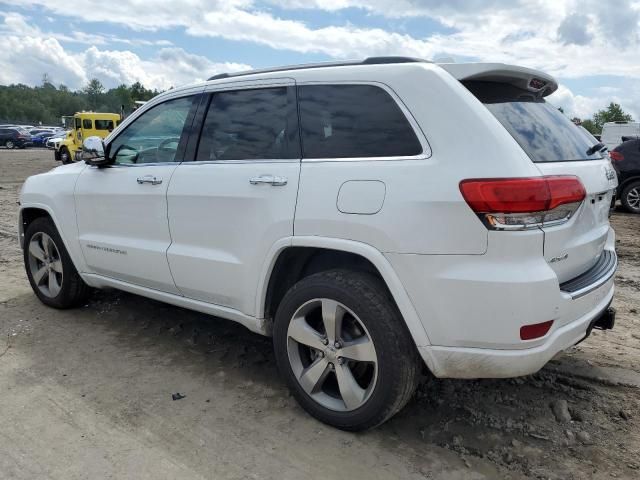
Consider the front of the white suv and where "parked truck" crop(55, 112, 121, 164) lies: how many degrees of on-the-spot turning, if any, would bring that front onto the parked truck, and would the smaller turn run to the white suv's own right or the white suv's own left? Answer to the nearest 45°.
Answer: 0° — it already faces it

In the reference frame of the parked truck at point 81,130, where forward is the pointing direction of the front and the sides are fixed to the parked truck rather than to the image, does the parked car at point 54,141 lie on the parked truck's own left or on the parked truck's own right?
on the parked truck's own right

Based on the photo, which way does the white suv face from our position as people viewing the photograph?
facing away from the viewer and to the left of the viewer

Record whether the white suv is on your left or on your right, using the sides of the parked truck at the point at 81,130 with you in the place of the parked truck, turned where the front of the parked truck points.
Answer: on your left

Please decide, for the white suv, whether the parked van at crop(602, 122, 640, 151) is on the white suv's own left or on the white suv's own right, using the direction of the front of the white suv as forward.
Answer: on the white suv's own right

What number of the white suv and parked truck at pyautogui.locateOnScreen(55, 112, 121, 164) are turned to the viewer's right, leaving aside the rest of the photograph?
0

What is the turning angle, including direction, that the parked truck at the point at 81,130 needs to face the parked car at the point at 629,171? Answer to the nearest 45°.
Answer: approximately 90° to its left

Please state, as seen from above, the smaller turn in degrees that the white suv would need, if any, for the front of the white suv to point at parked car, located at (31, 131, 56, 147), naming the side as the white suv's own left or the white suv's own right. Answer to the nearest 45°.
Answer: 0° — it already faces it

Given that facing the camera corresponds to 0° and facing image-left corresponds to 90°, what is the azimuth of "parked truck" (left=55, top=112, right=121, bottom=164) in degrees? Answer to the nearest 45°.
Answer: approximately 45°
